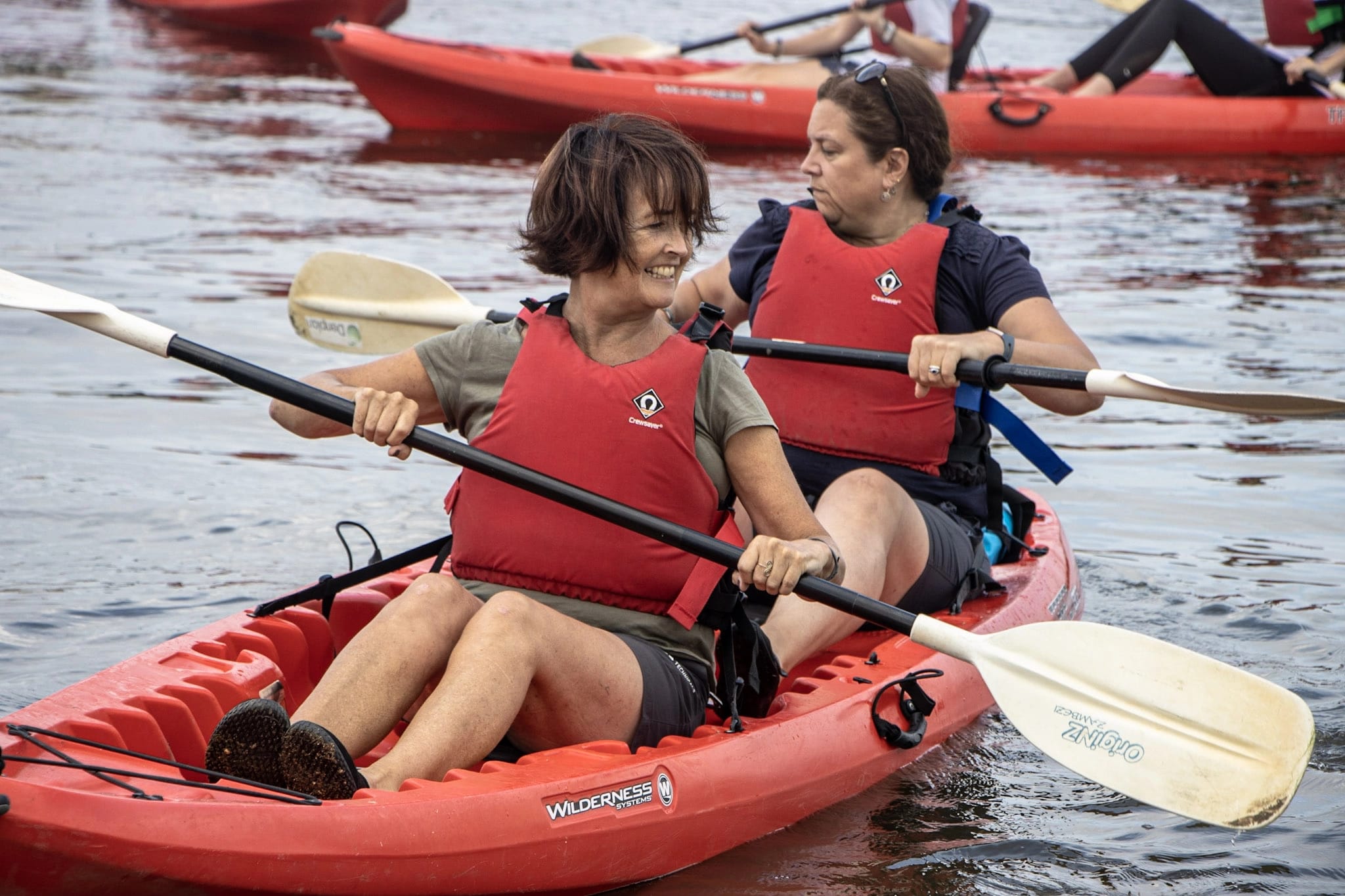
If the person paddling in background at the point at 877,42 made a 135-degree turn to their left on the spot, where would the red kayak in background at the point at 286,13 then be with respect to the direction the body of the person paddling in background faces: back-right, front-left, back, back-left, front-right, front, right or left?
back

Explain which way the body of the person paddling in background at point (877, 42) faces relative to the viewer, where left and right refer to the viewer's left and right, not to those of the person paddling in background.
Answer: facing to the left of the viewer

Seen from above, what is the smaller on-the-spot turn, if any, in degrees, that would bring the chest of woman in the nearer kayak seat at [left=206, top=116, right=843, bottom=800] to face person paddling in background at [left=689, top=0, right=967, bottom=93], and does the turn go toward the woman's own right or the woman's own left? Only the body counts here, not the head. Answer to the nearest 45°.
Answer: approximately 135° to the woman's own right

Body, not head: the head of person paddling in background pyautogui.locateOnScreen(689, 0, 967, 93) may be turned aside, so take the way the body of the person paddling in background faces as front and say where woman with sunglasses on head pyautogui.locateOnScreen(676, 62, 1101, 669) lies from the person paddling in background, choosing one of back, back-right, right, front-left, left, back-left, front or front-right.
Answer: left

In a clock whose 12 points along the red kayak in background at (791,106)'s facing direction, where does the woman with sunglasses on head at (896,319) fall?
The woman with sunglasses on head is roughly at 9 o'clock from the red kayak in background.

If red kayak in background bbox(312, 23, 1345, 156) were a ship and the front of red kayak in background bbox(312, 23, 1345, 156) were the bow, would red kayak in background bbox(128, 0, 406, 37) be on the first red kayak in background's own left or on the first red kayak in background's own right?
on the first red kayak in background's own right

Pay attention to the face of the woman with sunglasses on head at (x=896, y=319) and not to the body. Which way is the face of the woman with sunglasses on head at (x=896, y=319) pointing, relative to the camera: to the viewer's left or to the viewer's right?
to the viewer's left

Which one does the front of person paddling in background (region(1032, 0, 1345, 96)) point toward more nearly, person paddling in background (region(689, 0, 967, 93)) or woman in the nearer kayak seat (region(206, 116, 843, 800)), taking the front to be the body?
the person paddling in background

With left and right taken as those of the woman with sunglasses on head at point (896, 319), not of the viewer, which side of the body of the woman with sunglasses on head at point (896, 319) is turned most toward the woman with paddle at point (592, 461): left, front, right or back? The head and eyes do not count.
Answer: front

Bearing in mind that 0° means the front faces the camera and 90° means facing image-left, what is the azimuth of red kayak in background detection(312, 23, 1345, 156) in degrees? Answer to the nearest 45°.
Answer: approximately 90°

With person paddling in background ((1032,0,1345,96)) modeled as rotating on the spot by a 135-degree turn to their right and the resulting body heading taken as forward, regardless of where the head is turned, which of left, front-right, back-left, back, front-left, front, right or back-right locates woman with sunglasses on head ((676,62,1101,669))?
back-right

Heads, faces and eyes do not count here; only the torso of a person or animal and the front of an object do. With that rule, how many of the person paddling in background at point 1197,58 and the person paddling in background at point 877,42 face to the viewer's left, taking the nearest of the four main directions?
2

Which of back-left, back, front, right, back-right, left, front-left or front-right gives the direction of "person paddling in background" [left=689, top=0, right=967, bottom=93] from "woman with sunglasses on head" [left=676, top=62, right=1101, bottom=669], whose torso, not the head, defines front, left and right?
back-right

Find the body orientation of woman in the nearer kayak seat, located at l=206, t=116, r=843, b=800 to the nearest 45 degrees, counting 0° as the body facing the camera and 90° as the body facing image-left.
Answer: approximately 45°

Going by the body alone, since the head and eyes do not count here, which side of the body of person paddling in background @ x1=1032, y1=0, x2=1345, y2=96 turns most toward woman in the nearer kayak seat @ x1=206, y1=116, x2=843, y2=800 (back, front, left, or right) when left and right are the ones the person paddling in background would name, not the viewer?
left

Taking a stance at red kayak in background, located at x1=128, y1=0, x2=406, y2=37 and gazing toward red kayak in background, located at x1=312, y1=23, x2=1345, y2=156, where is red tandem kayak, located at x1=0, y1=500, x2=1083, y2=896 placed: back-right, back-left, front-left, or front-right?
front-right

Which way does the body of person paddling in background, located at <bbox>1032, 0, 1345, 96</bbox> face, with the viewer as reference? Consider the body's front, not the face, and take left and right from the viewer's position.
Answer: facing to the left of the viewer
